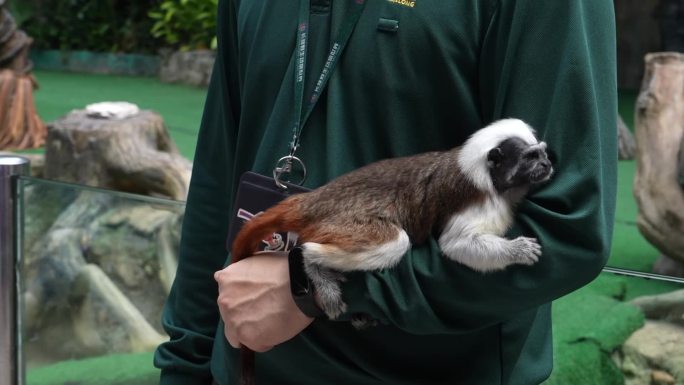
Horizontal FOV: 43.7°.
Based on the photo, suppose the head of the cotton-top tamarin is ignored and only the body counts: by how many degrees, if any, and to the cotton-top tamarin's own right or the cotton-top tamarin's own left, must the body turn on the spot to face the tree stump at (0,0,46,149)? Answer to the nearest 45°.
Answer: approximately 135° to the cotton-top tamarin's own left

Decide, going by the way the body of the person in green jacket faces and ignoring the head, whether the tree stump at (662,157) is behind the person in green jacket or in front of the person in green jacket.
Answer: behind

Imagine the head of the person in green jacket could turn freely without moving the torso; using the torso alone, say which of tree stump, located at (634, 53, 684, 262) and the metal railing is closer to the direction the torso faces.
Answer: the metal railing

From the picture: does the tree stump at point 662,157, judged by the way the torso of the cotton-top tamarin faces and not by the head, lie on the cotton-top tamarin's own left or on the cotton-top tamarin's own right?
on the cotton-top tamarin's own left

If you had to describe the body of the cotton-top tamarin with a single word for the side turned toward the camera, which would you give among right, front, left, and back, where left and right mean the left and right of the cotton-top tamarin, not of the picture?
right

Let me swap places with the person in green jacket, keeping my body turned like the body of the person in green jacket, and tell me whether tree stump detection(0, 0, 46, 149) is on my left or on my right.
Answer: on my right
